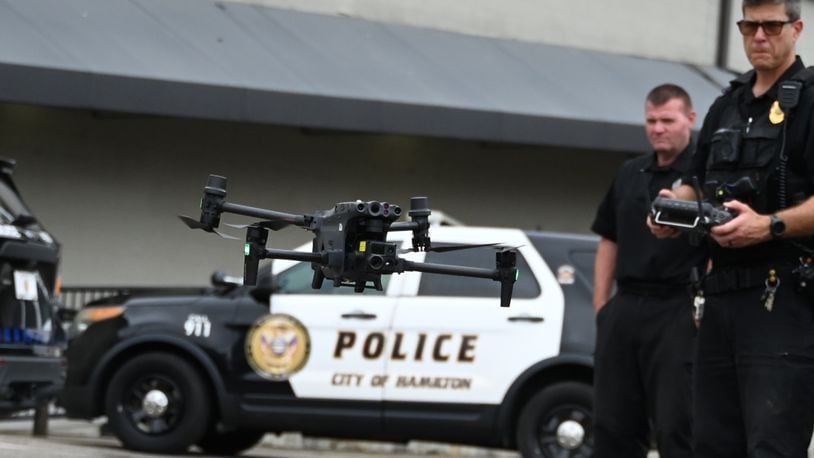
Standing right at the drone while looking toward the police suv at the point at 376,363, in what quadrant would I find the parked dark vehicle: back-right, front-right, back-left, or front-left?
front-left

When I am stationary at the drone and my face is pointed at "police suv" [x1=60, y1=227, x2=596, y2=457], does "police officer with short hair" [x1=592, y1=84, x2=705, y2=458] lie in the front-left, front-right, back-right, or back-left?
front-right

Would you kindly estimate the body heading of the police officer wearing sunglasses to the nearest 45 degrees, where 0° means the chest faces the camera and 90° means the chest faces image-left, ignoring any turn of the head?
approximately 45°

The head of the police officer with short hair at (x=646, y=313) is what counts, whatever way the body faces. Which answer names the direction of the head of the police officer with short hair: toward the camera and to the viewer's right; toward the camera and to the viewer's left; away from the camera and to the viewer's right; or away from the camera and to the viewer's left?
toward the camera and to the viewer's left

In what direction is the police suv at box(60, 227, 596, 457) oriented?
to the viewer's left

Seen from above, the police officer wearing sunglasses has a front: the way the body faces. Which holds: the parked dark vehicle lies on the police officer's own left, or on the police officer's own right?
on the police officer's own right

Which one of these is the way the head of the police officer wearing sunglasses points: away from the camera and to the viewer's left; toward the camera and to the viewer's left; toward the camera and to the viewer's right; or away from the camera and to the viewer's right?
toward the camera and to the viewer's left

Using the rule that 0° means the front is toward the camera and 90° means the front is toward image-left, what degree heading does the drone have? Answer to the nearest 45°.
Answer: approximately 315°
